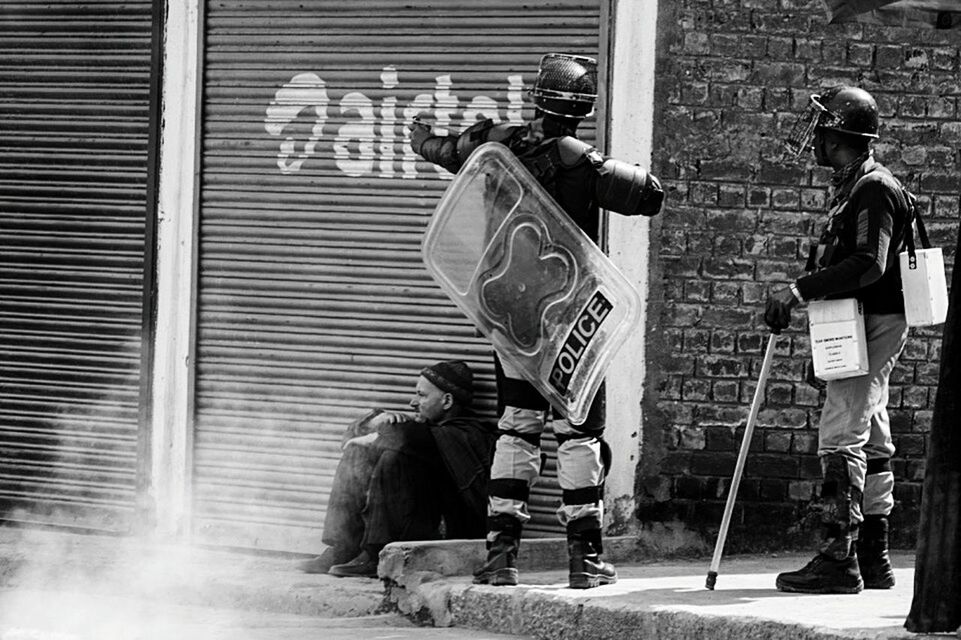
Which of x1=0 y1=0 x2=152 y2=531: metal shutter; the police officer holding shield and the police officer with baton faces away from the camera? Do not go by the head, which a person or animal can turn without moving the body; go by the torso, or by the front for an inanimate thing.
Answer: the police officer holding shield

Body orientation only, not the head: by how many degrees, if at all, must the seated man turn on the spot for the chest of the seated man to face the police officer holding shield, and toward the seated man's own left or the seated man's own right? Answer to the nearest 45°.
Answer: approximately 135° to the seated man's own left

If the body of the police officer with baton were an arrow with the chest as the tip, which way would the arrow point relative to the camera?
to the viewer's left

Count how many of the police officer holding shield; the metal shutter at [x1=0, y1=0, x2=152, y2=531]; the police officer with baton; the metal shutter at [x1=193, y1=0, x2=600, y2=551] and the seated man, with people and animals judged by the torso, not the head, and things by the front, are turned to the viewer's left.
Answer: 2

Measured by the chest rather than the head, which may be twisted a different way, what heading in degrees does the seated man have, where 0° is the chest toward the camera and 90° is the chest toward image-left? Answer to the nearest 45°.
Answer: approximately 90°

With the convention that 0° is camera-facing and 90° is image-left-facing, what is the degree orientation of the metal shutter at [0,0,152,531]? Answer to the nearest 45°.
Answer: approximately 0°

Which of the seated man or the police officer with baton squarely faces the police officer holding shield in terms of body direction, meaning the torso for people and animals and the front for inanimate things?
the police officer with baton

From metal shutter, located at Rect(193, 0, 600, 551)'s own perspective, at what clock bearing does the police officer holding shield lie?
The police officer holding shield is roughly at 11 o'clock from the metal shutter.

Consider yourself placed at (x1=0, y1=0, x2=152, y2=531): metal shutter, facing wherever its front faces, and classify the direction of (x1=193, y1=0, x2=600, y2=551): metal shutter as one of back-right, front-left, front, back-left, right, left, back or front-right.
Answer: front-left

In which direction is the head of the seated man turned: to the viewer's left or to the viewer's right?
to the viewer's left

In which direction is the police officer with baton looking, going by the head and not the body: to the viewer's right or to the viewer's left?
to the viewer's left

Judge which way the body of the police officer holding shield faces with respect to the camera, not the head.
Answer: away from the camera

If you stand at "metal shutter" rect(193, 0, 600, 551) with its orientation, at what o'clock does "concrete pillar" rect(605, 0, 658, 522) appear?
The concrete pillar is roughly at 10 o'clock from the metal shutter.

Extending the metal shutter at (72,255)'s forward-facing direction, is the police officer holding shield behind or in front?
in front
